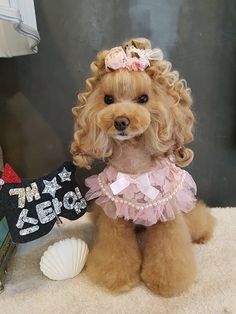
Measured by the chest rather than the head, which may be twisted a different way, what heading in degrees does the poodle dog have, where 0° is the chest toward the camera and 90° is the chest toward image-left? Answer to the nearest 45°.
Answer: approximately 0°
